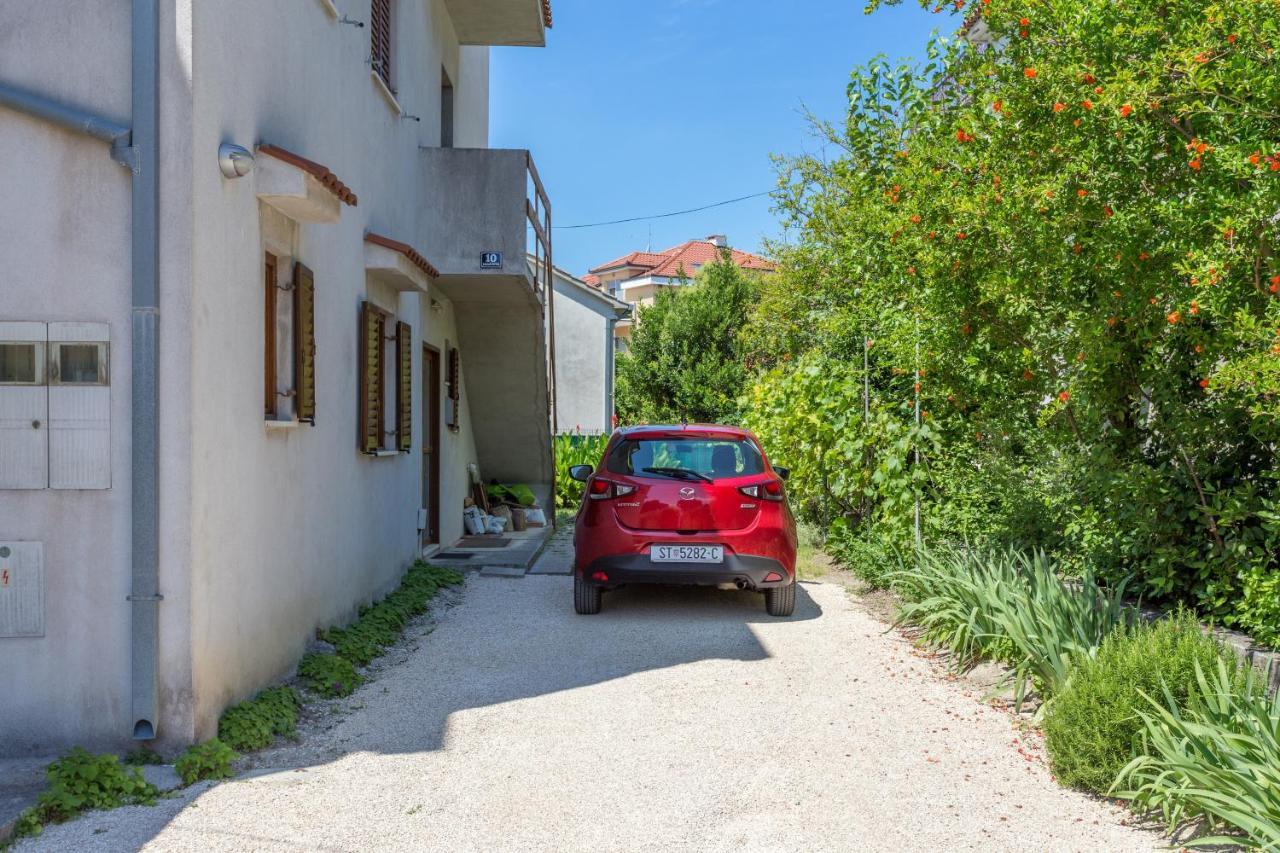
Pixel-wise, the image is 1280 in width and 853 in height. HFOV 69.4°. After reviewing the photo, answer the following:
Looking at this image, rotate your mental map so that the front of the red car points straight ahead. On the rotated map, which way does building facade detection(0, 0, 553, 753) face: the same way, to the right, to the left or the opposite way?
to the right

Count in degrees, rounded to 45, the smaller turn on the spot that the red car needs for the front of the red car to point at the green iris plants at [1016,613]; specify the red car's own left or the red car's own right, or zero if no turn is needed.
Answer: approximately 135° to the red car's own right

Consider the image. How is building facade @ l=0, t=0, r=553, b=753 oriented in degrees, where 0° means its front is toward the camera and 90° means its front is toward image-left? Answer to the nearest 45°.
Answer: approximately 270°

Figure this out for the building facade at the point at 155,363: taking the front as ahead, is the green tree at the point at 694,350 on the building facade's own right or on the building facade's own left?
on the building facade's own left

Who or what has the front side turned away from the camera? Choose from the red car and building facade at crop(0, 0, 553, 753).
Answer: the red car

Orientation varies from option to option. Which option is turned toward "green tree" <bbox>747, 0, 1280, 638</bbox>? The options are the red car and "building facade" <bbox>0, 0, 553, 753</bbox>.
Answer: the building facade

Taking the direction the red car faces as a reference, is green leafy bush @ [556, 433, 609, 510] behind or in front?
in front

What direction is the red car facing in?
away from the camera

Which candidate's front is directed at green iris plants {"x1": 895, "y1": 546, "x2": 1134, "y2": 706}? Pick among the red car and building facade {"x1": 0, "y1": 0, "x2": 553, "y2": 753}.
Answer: the building facade

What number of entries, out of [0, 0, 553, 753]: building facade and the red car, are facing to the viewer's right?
1

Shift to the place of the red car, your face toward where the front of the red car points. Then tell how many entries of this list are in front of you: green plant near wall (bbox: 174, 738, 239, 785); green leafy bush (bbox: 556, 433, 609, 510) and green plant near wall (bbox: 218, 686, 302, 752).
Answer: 1

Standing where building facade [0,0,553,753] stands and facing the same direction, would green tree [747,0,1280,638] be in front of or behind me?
in front
